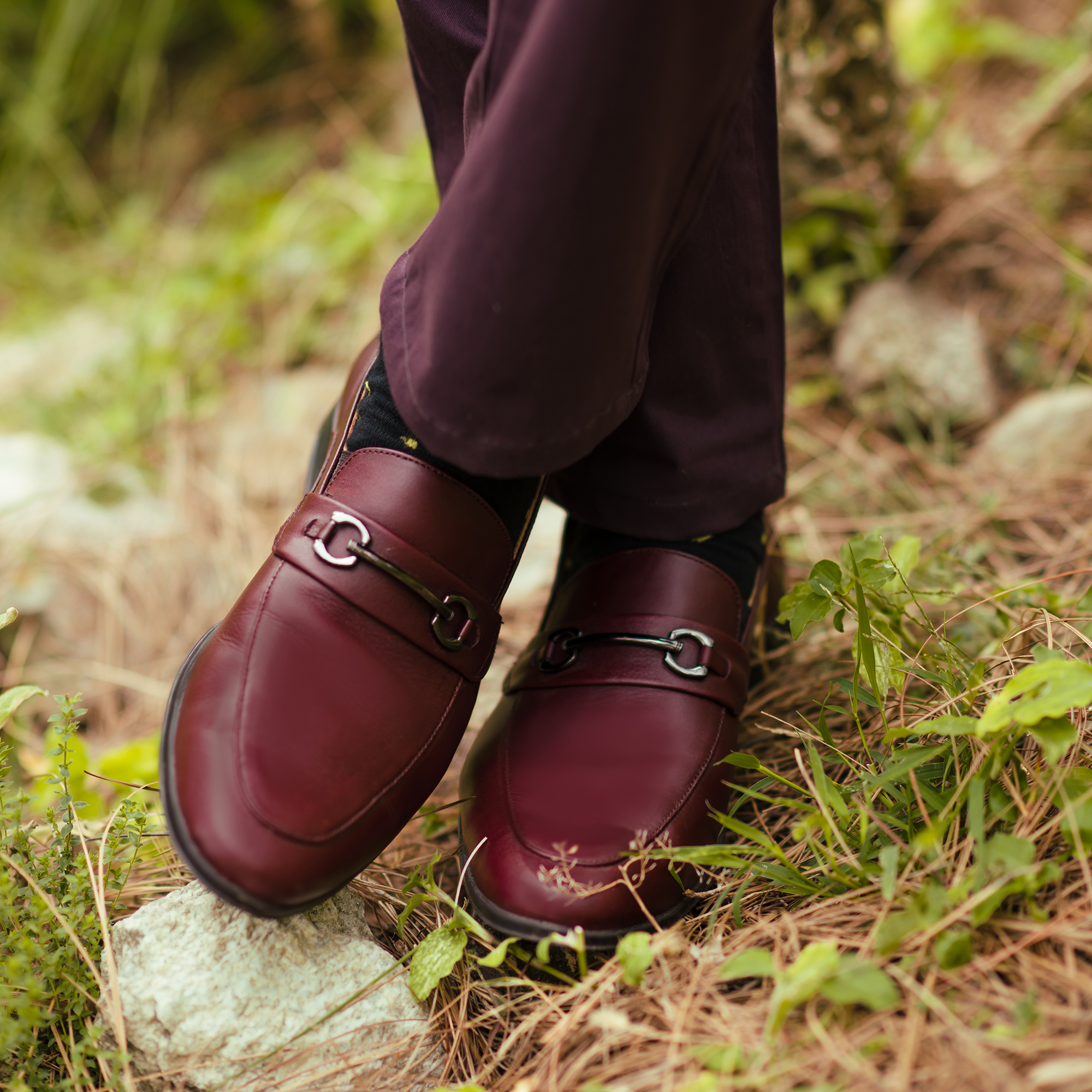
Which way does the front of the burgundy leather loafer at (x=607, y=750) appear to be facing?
toward the camera

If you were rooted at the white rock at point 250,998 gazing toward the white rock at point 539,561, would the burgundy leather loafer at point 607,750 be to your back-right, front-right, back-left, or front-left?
front-right

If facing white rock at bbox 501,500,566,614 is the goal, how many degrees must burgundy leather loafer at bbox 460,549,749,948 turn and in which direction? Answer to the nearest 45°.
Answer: approximately 180°

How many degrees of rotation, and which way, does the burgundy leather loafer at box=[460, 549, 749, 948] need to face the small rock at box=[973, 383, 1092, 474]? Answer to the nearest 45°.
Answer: approximately 135° to its left

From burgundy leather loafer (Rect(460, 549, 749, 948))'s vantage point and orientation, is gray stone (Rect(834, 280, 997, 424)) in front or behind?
behind

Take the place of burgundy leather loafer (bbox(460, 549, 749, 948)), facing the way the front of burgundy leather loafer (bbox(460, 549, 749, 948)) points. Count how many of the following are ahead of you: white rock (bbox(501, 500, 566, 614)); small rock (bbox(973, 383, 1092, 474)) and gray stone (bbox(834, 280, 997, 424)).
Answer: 0
